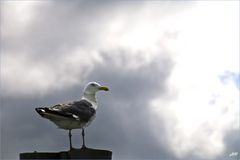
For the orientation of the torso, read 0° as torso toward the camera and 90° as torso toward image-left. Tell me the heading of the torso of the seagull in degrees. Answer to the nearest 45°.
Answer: approximately 270°
